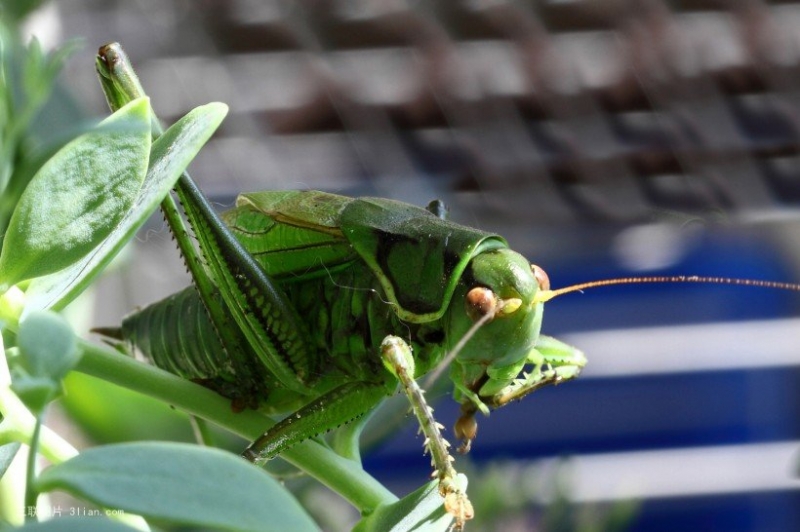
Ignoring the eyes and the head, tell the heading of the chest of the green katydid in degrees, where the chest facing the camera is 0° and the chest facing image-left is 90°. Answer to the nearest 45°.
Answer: approximately 315°
